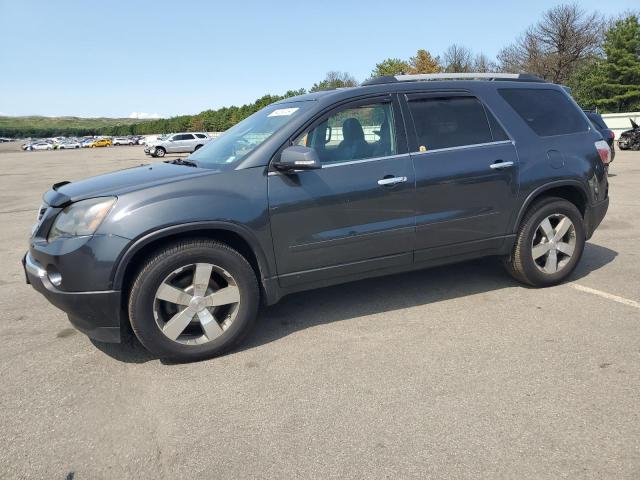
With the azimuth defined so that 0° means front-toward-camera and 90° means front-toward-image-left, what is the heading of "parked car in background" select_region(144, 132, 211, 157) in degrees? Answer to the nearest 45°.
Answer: approximately 45°

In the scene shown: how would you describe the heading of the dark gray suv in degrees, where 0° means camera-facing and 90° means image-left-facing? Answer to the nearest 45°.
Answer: approximately 45°

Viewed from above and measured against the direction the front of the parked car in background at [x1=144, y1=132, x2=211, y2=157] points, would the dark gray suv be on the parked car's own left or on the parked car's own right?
on the parked car's own left

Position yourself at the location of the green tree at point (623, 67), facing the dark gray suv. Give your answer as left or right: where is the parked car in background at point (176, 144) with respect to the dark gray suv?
right

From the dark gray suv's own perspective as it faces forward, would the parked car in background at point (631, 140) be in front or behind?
behind

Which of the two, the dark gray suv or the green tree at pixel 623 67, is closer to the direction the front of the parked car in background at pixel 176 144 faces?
the dark gray suv

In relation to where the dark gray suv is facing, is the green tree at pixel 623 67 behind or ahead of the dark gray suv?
behind
